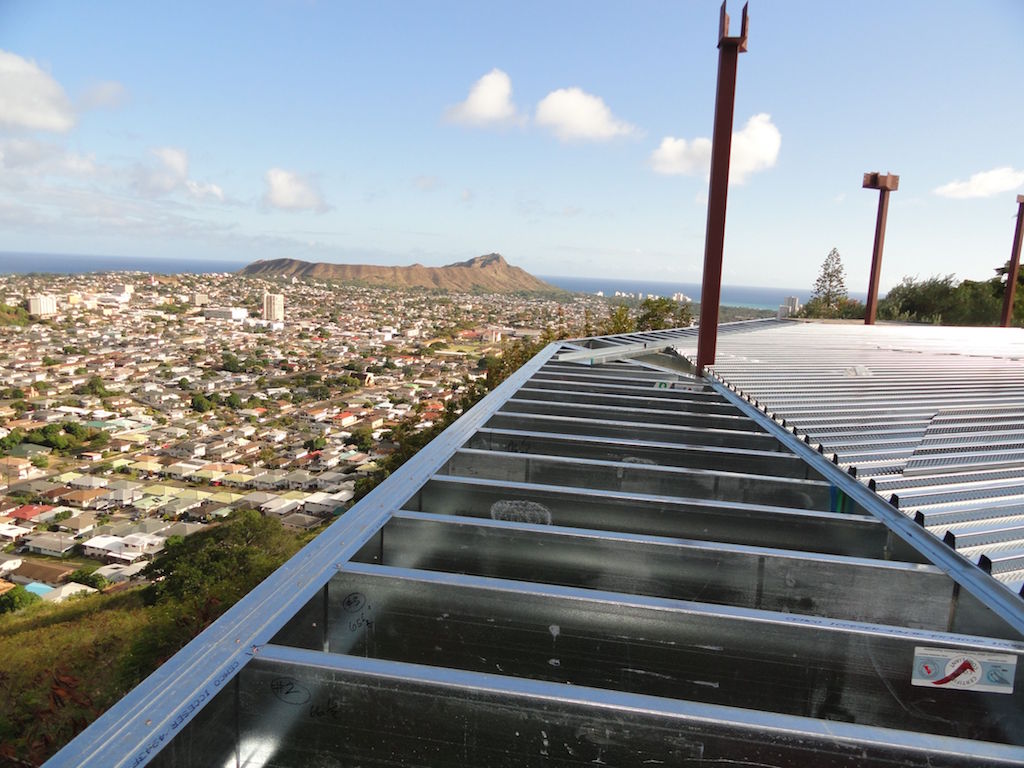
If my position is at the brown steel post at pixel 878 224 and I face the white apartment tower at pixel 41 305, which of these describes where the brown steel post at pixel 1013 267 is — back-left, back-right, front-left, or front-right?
back-right

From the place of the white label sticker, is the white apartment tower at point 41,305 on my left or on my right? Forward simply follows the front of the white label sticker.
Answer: on my right

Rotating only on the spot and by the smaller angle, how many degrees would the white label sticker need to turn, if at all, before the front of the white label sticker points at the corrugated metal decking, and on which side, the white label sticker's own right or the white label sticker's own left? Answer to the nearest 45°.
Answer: approximately 180°

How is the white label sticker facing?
toward the camera

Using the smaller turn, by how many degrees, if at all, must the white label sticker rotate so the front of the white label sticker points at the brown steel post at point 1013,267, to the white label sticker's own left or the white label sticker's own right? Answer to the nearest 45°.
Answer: approximately 180°

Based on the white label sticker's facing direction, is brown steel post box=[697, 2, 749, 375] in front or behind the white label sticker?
behind

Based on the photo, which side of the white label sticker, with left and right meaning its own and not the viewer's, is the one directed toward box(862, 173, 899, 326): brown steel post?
back
